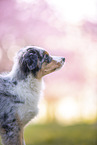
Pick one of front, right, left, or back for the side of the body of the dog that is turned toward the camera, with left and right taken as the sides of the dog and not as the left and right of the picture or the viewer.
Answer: right
